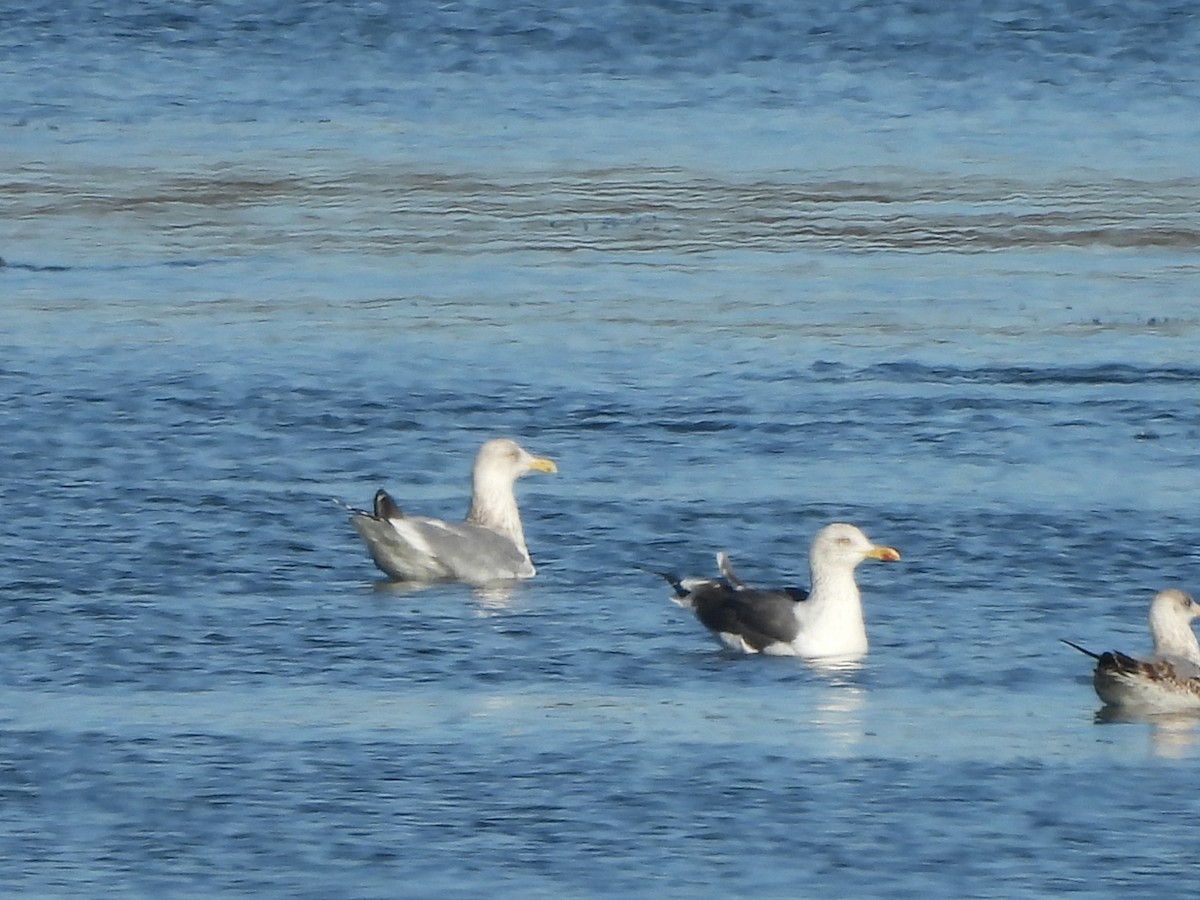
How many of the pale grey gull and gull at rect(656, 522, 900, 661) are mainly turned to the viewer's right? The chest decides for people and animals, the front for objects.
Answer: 2

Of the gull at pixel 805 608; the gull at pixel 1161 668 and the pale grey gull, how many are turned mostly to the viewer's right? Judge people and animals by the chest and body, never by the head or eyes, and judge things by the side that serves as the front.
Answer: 3

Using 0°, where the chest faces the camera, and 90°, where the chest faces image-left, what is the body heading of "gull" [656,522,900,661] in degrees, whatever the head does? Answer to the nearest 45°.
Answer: approximately 270°

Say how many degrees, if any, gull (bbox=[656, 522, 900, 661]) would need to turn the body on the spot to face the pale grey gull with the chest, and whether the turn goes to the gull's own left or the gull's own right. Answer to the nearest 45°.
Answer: approximately 135° to the gull's own left

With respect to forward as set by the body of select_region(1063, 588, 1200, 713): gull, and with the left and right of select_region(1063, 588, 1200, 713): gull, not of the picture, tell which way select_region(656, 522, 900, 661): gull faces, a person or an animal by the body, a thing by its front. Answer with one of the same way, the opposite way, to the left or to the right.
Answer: the same way

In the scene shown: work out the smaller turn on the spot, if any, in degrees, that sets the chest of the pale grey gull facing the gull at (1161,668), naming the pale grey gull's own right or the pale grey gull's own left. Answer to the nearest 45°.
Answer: approximately 45° to the pale grey gull's own right

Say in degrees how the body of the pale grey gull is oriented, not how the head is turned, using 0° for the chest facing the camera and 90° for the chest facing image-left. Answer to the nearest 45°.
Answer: approximately 270°

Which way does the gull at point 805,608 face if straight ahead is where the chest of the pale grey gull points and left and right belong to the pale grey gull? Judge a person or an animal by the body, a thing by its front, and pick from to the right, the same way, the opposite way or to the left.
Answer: the same way

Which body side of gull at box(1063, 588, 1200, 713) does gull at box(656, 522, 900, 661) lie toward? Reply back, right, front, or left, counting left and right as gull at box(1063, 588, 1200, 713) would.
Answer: back

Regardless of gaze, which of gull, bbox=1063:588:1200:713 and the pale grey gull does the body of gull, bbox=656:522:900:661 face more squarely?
the gull

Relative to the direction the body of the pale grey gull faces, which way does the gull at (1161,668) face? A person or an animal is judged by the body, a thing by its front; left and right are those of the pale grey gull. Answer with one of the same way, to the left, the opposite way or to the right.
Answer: the same way

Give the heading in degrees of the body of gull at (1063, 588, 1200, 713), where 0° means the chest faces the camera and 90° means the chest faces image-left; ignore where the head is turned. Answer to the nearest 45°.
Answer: approximately 270°
